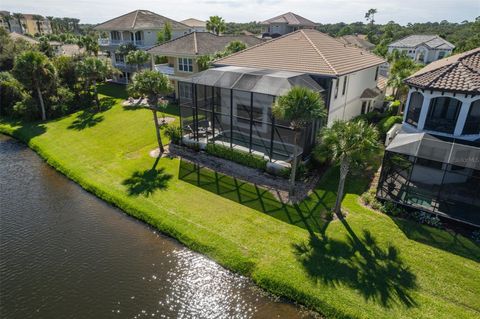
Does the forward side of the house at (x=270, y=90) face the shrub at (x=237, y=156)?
no

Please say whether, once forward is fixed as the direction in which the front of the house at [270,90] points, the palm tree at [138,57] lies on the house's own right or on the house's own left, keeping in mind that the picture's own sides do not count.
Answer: on the house's own left

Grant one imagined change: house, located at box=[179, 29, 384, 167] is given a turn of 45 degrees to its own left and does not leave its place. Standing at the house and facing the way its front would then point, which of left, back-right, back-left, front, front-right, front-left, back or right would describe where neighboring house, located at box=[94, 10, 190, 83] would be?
front-left

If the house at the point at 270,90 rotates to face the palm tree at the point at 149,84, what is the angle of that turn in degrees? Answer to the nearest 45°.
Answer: approximately 135° to its left

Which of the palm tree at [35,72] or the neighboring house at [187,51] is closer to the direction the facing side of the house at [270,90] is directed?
the neighboring house

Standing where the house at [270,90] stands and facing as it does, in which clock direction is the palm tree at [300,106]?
The palm tree is roughly at 4 o'clock from the house.

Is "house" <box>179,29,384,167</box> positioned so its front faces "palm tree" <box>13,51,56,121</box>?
no

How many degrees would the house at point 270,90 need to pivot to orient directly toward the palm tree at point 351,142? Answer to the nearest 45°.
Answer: approximately 90° to its right

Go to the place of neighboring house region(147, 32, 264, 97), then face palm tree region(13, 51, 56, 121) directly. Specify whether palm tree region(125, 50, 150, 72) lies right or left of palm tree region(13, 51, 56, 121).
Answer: right

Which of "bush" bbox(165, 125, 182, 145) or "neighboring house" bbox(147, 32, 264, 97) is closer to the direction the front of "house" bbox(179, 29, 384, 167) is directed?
the neighboring house

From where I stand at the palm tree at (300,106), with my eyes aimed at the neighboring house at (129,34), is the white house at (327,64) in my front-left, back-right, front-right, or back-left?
front-right

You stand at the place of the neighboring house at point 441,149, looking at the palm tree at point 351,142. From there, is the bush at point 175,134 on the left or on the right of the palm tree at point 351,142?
right

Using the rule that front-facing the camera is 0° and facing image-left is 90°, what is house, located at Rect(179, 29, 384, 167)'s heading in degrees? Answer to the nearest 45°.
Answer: approximately 225°

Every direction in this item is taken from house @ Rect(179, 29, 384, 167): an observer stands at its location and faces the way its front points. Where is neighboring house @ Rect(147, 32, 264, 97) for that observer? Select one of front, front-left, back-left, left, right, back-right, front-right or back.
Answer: left

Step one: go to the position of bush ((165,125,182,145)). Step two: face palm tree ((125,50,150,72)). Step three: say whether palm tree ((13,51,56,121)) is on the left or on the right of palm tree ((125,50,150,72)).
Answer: left
